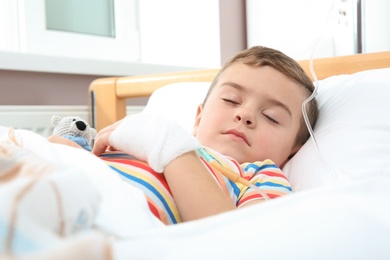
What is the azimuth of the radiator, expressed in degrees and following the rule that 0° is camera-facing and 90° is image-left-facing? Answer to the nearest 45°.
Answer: approximately 0°

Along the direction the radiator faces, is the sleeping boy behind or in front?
in front

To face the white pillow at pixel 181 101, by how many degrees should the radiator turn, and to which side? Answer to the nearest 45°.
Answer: approximately 45° to its left

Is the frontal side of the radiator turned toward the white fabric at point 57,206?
yes

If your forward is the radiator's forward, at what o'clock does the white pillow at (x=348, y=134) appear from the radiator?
The white pillow is roughly at 11 o'clock from the radiator.
